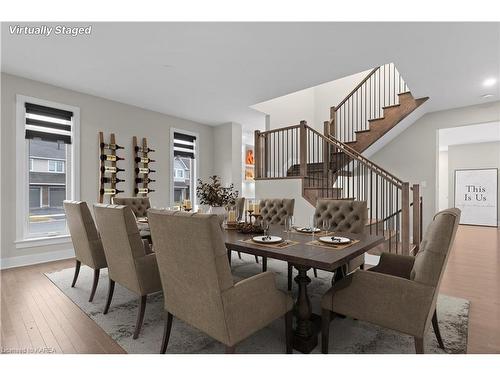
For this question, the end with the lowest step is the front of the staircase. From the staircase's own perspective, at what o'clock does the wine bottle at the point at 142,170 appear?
The wine bottle is roughly at 4 o'clock from the staircase.

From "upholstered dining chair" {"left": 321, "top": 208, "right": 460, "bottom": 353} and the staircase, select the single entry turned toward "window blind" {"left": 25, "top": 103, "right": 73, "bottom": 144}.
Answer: the upholstered dining chair

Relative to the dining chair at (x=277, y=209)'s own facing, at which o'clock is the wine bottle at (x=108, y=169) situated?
The wine bottle is roughly at 2 o'clock from the dining chair.

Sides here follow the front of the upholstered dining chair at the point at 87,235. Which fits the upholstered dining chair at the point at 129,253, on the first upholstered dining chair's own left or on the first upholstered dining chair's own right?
on the first upholstered dining chair's own right

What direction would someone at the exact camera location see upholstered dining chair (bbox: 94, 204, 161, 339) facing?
facing away from the viewer and to the right of the viewer

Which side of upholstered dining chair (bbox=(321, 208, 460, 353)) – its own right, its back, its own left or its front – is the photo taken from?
left

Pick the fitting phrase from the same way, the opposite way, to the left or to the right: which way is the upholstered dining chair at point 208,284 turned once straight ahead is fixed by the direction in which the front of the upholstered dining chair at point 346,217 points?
the opposite way

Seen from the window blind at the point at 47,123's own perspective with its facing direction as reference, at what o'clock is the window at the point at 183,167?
The window is roughly at 10 o'clock from the window blind.

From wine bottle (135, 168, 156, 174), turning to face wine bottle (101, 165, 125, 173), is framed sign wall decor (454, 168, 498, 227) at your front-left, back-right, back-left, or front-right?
back-left

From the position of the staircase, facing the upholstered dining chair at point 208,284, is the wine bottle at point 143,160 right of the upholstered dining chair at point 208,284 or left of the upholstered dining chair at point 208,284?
right

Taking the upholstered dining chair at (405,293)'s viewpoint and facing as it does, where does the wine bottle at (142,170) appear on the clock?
The wine bottle is roughly at 1 o'clock from the upholstered dining chair.

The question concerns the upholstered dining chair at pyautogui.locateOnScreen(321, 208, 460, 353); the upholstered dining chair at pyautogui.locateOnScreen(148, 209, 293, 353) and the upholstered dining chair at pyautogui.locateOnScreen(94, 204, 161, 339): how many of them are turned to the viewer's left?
1
